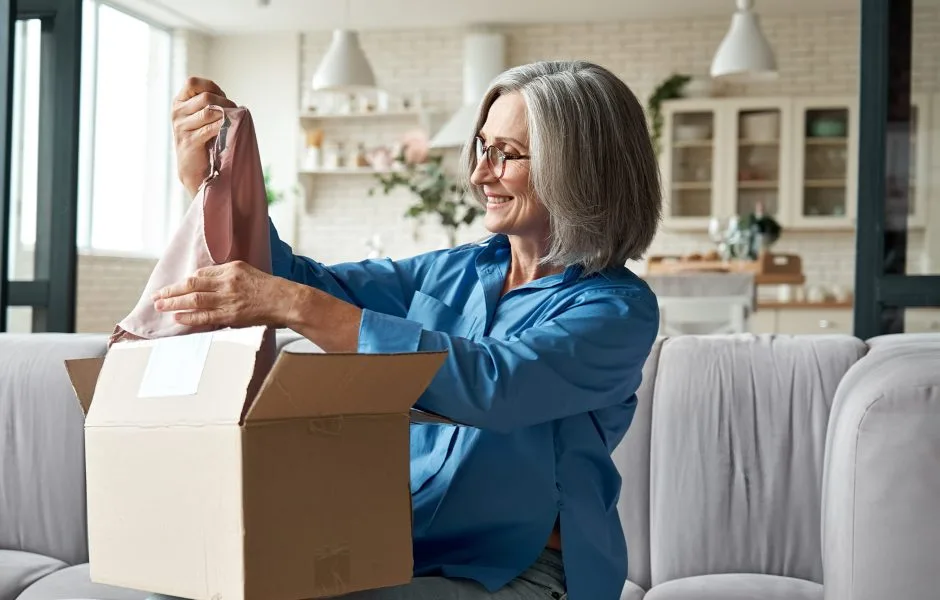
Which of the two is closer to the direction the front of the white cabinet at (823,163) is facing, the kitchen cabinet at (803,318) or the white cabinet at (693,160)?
the kitchen cabinet

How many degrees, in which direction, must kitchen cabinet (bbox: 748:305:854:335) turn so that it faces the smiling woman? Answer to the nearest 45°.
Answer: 0° — it already faces them

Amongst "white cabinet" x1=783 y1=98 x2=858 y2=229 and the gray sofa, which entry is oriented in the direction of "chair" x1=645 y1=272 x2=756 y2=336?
the white cabinet

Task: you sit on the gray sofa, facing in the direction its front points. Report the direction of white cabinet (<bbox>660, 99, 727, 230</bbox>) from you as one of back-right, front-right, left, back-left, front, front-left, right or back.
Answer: back

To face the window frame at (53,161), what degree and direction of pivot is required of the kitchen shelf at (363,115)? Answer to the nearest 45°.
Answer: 0° — it already faces it

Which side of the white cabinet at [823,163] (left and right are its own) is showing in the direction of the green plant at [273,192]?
right

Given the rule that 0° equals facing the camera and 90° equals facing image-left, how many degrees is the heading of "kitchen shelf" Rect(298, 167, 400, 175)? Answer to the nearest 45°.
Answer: approximately 0°

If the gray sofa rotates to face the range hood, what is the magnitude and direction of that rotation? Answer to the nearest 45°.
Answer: approximately 180°

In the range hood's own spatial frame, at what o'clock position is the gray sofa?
The gray sofa is roughly at 12 o'clock from the range hood.

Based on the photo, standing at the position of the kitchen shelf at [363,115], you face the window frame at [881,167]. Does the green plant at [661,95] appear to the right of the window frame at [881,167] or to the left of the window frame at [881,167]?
left

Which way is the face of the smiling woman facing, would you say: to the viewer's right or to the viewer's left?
to the viewer's left
